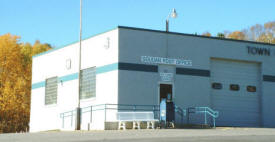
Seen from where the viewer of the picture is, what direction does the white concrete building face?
facing the viewer and to the right of the viewer

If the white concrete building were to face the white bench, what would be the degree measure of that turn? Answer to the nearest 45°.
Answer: approximately 45° to its right
